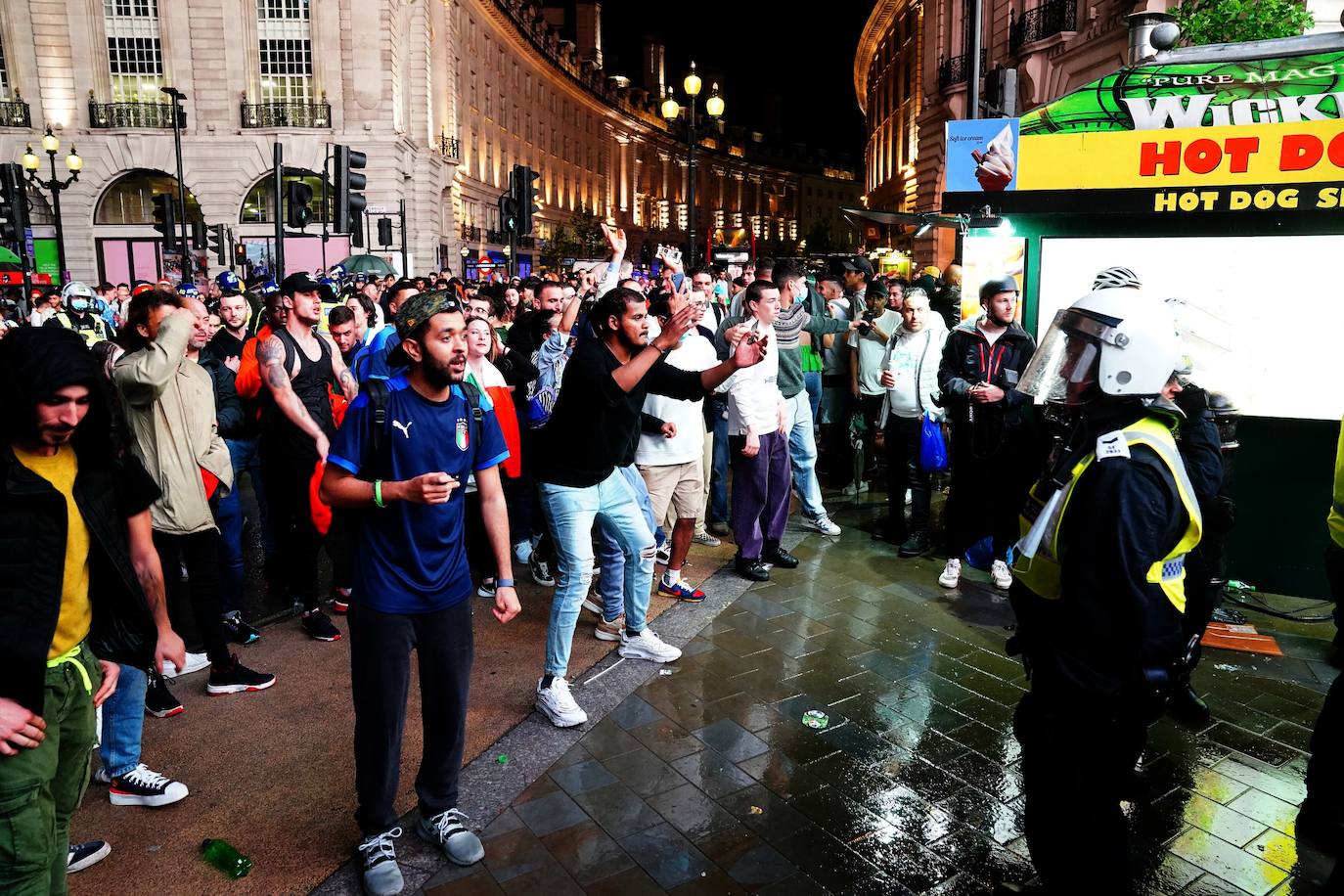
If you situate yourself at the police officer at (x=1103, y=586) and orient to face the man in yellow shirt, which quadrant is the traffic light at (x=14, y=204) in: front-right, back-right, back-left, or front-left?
front-right

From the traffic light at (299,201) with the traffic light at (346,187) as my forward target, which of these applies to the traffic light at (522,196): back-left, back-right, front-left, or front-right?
front-left

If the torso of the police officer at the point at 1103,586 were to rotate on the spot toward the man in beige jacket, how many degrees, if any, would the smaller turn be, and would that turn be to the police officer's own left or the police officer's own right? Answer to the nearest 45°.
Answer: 0° — they already face them

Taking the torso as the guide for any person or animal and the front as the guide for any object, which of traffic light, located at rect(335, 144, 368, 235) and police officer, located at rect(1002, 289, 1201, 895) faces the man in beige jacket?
the police officer

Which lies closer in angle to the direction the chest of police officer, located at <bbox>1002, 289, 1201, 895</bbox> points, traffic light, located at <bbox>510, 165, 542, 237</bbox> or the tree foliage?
the traffic light

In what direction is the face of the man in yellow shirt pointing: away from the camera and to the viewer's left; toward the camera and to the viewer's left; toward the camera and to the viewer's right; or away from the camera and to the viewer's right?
toward the camera and to the viewer's right

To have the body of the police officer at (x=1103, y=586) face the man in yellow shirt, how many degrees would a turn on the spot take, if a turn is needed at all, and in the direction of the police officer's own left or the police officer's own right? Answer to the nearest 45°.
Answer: approximately 45° to the police officer's own left

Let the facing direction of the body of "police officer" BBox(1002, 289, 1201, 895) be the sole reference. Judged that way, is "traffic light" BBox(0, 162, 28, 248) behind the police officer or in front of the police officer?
in front

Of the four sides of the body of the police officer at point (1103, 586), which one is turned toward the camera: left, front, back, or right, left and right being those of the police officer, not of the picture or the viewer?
left

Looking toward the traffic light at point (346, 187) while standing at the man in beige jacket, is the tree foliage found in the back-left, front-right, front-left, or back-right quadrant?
front-right
